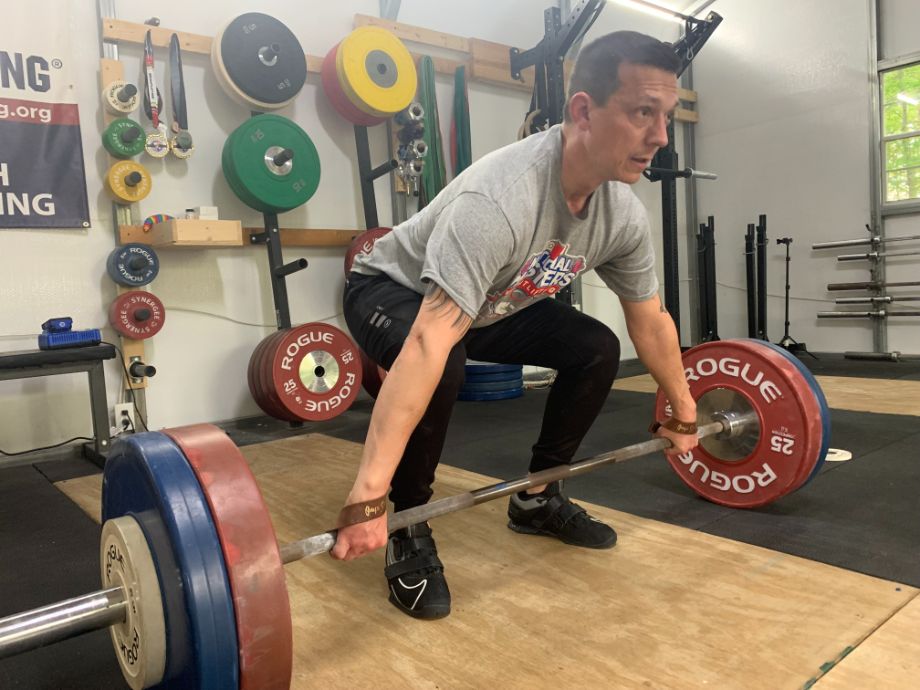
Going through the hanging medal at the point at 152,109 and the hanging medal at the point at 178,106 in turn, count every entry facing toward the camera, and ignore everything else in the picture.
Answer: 2

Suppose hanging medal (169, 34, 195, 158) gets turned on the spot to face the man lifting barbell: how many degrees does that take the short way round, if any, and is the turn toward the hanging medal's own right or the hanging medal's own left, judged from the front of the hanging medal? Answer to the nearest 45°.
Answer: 0° — it already faces them

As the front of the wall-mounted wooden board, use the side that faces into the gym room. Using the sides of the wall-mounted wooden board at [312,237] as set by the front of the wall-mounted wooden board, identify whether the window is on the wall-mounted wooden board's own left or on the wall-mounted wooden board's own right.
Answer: on the wall-mounted wooden board's own left

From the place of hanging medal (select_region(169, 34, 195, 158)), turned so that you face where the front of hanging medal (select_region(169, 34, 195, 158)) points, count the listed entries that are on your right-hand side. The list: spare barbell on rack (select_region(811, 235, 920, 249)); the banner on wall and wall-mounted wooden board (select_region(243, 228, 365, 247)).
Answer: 1

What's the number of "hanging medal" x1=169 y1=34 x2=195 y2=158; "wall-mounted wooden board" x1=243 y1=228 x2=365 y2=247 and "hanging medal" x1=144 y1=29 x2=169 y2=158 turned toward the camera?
3
